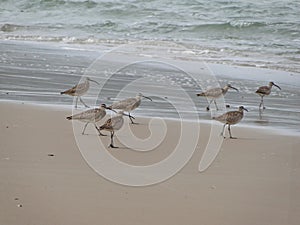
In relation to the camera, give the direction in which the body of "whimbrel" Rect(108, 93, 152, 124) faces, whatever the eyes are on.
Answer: to the viewer's right

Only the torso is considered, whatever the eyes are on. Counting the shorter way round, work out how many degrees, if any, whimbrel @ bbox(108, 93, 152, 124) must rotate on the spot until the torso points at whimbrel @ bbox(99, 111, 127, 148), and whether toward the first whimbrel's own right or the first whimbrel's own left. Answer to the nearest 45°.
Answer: approximately 90° to the first whimbrel's own right
